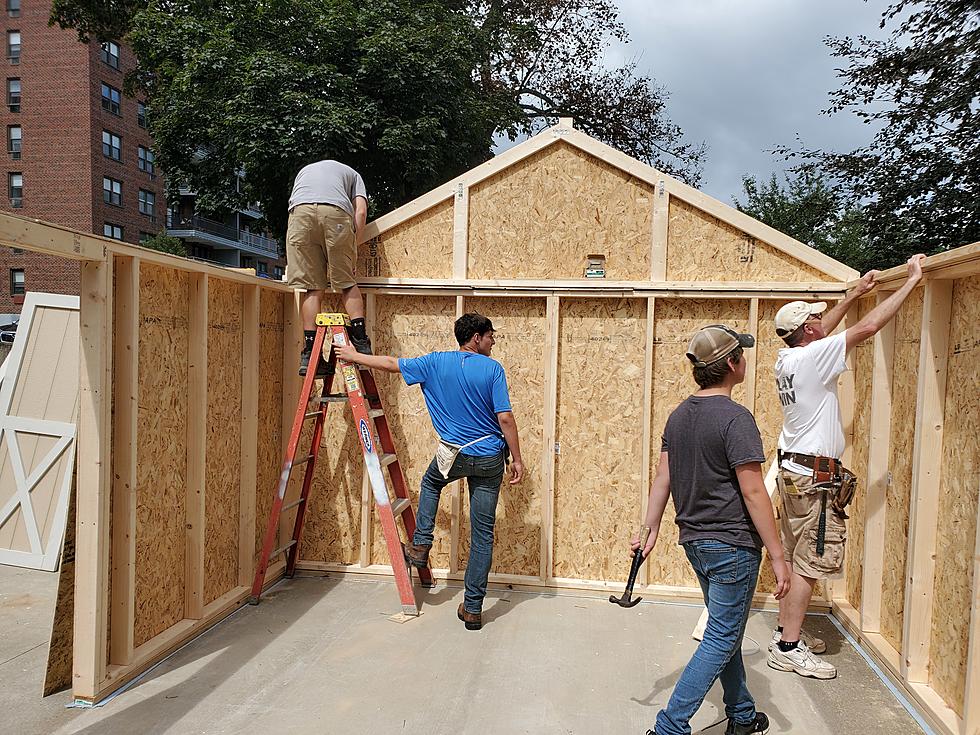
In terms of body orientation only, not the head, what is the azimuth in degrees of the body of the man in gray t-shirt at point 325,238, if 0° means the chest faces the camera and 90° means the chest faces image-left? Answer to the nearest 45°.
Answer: approximately 180°

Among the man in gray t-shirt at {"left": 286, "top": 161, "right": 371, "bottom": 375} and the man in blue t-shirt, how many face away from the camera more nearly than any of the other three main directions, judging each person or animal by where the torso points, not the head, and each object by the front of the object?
2

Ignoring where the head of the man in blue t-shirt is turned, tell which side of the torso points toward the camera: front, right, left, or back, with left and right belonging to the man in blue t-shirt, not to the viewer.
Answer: back

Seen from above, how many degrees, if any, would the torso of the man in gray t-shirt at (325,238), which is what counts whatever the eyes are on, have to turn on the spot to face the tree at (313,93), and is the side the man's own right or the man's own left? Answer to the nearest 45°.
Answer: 0° — they already face it

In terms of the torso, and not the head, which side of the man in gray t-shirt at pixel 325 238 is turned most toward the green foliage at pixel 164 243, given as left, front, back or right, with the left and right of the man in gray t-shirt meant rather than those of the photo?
front

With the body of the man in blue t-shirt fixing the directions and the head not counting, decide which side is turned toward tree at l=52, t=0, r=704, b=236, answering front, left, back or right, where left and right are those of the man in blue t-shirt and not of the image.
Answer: front

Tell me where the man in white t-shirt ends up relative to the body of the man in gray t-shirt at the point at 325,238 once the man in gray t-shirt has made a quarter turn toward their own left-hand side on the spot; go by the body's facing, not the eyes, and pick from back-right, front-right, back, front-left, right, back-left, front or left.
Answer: back-left
